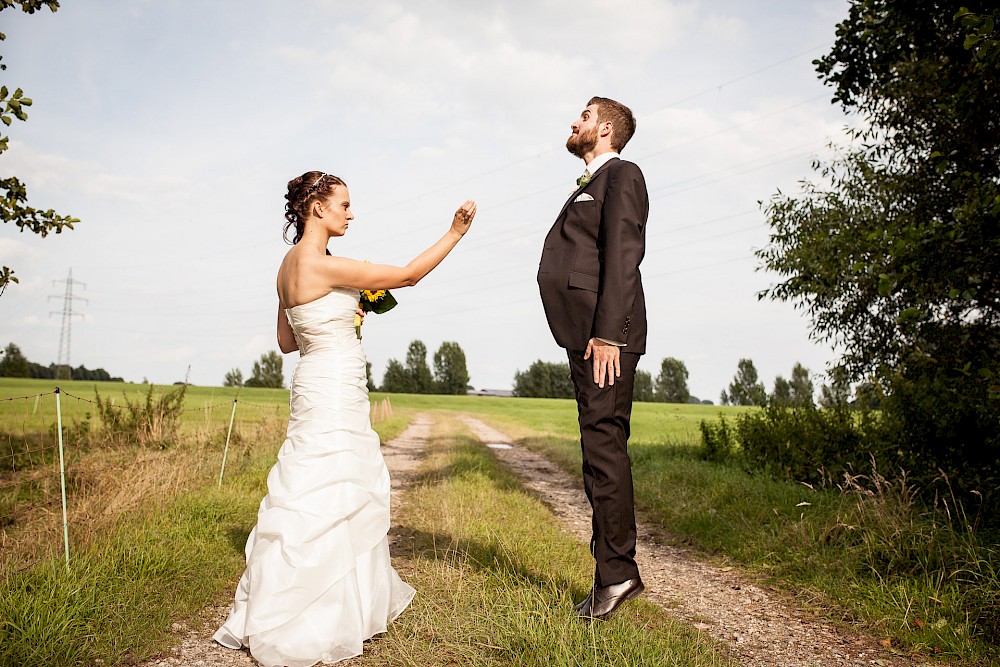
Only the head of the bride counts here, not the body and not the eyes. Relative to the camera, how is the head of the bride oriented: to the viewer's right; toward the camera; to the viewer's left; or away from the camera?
to the viewer's right

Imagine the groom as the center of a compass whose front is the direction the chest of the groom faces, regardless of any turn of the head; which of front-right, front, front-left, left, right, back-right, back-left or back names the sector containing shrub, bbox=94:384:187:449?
front-right

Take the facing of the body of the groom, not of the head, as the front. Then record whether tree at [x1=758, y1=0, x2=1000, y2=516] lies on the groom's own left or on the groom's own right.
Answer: on the groom's own right

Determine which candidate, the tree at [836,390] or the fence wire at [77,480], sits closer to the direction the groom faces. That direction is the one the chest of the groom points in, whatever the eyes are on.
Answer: the fence wire

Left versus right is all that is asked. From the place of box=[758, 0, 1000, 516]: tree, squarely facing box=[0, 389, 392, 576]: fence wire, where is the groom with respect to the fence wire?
left

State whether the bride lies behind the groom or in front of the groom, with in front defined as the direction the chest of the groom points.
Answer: in front

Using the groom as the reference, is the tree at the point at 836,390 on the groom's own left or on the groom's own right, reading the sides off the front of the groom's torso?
on the groom's own right

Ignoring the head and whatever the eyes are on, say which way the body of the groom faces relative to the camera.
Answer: to the viewer's left

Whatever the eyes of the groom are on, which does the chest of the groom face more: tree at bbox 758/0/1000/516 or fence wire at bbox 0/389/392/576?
the fence wire

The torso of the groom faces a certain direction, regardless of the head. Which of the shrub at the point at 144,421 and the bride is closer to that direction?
the bride

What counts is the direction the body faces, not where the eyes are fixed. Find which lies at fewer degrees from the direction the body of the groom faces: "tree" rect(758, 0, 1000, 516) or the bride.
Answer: the bride

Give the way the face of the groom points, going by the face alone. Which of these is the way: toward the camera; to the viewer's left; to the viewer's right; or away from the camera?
to the viewer's left

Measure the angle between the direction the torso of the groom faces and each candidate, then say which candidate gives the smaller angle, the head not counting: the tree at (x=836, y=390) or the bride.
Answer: the bride

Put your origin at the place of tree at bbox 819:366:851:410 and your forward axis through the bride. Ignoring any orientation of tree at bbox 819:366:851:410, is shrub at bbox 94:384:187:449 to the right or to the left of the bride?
right
